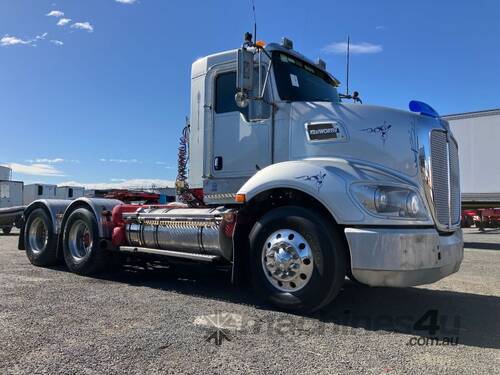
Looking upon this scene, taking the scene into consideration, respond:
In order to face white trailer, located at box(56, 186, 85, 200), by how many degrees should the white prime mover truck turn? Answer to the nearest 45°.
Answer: approximately 180°

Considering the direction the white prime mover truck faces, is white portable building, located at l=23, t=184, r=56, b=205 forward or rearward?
rearward

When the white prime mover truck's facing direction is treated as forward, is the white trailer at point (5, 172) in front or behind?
behind

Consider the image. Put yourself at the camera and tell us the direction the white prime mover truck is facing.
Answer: facing the viewer and to the right of the viewer

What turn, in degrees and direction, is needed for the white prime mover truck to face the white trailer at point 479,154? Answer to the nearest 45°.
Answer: approximately 90° to its left
